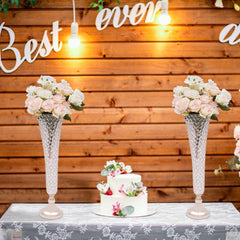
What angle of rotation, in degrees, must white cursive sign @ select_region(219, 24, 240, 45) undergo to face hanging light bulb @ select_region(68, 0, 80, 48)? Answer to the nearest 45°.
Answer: approximately 45° to its right

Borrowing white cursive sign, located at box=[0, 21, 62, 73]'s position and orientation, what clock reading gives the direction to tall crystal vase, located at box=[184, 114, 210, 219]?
The tall crystal vase is roughly at 10 o'clock from the white cursive sign.

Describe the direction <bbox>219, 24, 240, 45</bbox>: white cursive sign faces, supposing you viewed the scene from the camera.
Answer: facing the viewer

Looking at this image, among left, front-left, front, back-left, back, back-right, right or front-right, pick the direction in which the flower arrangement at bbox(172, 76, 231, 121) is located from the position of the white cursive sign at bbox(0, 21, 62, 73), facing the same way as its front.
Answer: front-left

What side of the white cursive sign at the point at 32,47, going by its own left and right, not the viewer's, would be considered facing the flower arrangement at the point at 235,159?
left

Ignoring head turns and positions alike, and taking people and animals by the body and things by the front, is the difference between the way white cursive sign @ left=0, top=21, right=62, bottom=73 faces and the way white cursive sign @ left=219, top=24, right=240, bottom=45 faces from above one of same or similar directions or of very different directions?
same or similar directions

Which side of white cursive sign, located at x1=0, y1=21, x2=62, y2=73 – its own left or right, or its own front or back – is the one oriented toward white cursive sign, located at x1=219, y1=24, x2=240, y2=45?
left

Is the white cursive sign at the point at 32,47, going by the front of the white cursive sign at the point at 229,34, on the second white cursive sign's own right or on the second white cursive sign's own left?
on the second white cursive sign's own right

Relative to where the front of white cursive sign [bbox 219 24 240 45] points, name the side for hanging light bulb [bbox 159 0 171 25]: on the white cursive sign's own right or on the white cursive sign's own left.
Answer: on the white cursive sign's own right

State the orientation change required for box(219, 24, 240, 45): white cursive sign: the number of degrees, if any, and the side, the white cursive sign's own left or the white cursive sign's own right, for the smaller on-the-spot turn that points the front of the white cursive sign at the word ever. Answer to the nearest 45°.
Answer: approximately 90° to the white cursive sign's own right

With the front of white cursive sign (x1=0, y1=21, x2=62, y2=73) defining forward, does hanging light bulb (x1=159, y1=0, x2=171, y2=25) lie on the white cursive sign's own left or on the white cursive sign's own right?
on the white cursive sign's own left

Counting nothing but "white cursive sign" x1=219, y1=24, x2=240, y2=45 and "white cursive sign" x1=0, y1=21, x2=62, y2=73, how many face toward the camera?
2

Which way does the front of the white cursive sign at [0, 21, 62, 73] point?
toward the camera

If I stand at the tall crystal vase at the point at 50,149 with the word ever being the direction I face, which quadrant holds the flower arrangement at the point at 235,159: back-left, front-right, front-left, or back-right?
front-right
